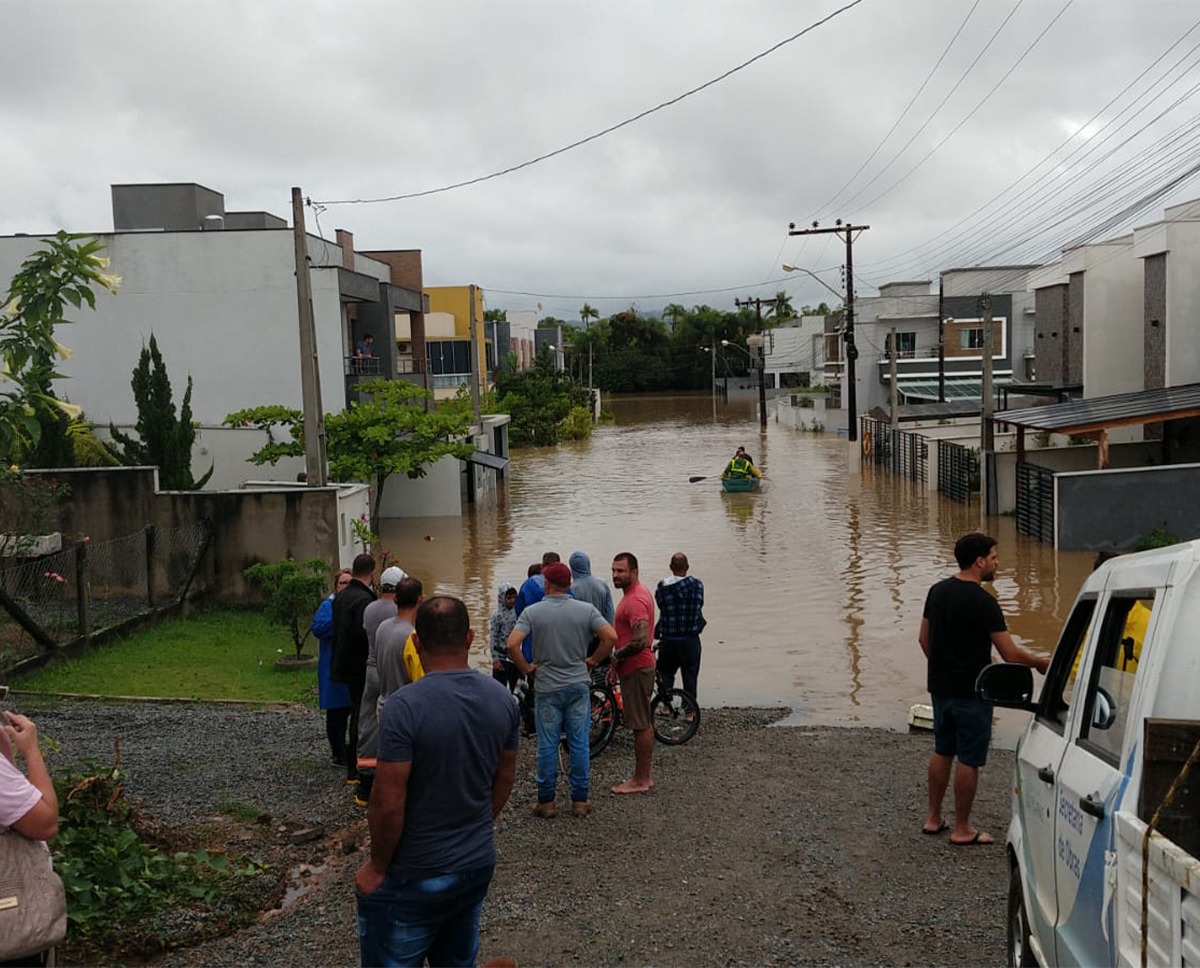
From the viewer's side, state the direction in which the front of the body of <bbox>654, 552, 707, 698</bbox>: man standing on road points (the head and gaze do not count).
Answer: away from the camera

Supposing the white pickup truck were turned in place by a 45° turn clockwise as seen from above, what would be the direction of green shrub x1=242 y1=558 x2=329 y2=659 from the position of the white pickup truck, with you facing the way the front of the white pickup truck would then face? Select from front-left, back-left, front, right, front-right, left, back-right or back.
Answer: front-left

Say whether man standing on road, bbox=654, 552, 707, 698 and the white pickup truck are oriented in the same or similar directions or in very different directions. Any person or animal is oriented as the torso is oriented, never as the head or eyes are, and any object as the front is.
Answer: same or similar directions

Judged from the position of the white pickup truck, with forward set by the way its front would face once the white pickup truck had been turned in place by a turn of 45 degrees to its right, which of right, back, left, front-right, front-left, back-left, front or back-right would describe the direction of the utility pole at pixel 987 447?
front

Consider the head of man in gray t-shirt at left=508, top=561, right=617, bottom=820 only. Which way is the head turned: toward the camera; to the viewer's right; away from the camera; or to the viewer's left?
away from the camera

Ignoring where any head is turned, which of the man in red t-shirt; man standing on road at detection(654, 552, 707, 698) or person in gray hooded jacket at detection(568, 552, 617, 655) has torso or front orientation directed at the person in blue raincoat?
the man in red t-shirt

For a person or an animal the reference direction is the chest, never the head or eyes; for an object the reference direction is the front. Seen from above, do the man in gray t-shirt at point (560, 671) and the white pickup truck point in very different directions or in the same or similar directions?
same or similar directions

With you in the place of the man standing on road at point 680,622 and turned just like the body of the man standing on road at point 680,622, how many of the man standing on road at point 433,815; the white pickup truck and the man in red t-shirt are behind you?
3

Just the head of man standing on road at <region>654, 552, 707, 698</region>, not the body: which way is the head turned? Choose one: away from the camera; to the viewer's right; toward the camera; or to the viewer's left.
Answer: away from the camera

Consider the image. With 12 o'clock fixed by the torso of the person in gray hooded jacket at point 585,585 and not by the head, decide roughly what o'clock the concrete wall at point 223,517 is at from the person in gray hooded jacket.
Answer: The concrete wall is roughly at 11 o'clock from the person in gray hooded jacket.

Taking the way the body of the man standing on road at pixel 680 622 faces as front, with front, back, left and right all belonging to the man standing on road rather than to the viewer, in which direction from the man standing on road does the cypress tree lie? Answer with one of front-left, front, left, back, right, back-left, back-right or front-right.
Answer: front-left

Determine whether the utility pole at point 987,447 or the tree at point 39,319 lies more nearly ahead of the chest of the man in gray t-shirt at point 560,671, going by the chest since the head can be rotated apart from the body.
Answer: the utility pole

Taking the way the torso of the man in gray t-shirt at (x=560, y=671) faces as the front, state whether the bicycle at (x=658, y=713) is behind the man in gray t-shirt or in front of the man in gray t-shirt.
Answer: in front

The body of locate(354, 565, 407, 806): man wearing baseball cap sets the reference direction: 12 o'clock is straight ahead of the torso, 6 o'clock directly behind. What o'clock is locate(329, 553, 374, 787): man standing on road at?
The man standing on road is roughly at 10 o'clock from the man wearing baseball cap.

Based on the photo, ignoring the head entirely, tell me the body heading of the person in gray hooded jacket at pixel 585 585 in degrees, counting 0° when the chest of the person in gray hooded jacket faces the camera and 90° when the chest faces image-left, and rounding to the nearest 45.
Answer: approximately 180°

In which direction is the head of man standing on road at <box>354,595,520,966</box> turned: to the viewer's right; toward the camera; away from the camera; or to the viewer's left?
away from the camera

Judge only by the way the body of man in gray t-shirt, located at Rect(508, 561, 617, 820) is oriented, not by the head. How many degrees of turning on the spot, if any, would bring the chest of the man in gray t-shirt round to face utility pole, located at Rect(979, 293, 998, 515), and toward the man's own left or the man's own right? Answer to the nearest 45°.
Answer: approximately 45° to the man's own right

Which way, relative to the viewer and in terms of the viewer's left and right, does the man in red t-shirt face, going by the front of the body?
facing to the left of the viewer

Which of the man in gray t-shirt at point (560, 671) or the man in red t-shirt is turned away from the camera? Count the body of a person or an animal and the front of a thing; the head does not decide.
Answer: the man in gray t-shirt

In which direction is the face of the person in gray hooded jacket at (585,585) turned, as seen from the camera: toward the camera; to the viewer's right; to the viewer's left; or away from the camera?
away from the camera
